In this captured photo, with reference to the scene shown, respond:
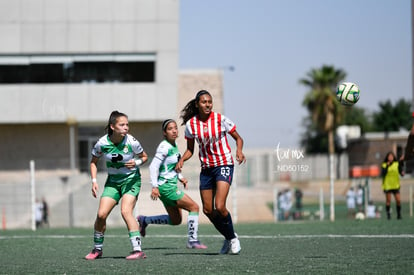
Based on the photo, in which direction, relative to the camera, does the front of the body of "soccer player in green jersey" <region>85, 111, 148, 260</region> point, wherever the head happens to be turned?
toward the camera

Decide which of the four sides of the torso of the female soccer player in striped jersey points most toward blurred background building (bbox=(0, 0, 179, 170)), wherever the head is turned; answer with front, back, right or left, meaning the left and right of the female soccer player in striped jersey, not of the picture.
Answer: back

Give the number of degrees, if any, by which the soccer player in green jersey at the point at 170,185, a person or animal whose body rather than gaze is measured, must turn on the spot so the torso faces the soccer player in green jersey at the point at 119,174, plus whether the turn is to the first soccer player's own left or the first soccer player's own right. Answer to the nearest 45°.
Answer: approximately 45° to the first soccer player's own right

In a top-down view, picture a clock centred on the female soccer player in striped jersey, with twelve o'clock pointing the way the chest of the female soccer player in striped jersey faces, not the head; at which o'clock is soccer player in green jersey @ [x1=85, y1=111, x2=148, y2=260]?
The soccer player in green jersey is roughly at 3 o'clock from the female soccer player in striped jersey.

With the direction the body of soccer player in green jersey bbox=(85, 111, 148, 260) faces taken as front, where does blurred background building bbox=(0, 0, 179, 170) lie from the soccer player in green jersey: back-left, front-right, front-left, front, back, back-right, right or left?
back

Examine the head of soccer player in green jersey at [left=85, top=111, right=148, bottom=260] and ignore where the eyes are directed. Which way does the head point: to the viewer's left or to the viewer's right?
to the viewer's right

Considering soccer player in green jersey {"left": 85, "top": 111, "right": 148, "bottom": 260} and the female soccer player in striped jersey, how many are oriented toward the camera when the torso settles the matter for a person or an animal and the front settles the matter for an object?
2

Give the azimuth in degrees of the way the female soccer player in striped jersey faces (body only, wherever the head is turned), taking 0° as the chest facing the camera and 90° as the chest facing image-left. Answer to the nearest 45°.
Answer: approximately 0°

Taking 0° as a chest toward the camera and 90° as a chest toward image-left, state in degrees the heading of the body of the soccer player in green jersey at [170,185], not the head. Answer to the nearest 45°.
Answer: approximately 315°

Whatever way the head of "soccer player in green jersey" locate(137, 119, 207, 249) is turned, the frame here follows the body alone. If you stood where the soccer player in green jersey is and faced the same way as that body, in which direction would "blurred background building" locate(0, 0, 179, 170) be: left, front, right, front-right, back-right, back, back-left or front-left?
back-left

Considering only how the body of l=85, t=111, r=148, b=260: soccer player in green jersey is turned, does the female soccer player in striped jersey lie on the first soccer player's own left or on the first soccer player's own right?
on the first soccer player's own left
